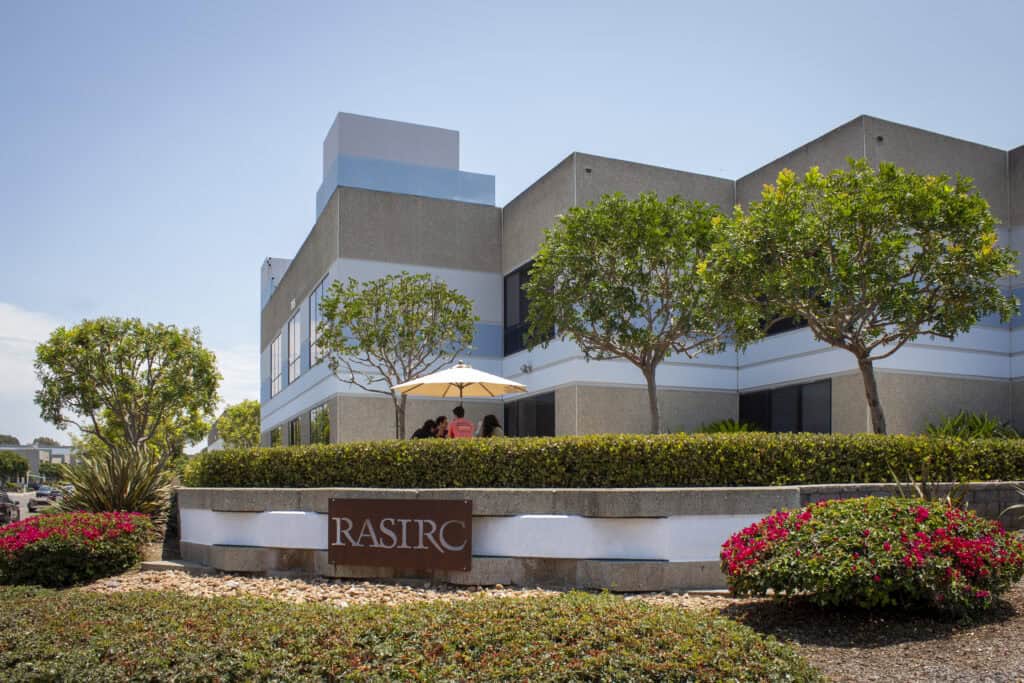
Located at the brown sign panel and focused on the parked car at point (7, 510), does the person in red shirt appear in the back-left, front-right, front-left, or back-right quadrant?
front-right

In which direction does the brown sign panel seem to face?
toward the camera

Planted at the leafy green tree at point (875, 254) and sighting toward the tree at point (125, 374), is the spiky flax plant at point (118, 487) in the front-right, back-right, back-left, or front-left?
front-left

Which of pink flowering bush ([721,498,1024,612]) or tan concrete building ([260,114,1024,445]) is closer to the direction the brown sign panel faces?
the pink flowering bush

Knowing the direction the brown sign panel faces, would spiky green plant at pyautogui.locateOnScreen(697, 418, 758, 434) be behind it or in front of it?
behind

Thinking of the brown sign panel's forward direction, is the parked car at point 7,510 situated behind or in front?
behind

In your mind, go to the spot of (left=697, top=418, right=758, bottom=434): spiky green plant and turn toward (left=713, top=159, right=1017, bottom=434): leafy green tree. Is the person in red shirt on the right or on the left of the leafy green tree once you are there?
right

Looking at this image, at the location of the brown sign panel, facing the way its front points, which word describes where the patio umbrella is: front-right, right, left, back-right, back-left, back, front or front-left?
back
